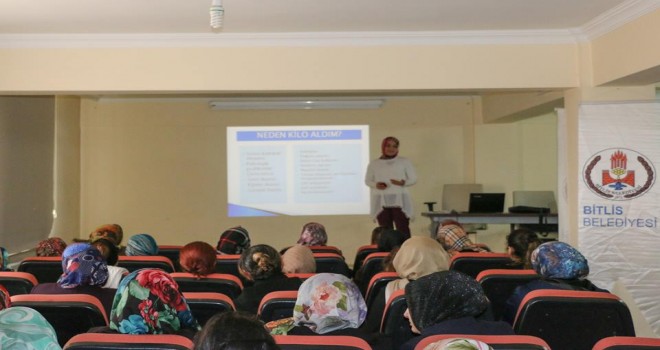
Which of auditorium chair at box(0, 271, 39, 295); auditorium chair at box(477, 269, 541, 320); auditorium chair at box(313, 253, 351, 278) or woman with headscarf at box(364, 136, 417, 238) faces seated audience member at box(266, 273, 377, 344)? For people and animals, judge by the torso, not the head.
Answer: the woman with headscarf

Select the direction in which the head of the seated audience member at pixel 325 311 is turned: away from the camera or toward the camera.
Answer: away from the camera

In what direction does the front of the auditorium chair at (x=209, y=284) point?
away from the camera

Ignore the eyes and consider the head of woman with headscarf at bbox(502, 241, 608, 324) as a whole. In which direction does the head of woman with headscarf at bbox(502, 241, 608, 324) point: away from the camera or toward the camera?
away from the camera

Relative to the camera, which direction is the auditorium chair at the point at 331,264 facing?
away from the camera

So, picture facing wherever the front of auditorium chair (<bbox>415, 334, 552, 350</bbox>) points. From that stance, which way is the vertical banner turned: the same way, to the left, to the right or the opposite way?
the opposite way

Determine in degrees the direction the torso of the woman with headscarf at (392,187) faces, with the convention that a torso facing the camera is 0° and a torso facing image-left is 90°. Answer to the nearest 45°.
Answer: approximately 0°

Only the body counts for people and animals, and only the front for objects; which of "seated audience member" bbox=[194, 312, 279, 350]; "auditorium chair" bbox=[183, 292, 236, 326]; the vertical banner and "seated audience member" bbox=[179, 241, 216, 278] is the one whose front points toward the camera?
the vertical banner

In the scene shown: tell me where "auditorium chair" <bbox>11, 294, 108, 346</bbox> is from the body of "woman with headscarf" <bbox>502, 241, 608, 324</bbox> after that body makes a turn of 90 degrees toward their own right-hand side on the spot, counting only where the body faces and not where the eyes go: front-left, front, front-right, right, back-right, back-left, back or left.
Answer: back-right

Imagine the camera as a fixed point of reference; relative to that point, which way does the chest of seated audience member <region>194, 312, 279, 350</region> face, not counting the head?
away from the camera

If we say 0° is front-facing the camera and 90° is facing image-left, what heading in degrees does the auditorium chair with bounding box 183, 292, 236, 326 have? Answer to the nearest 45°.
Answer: approximately 180°
